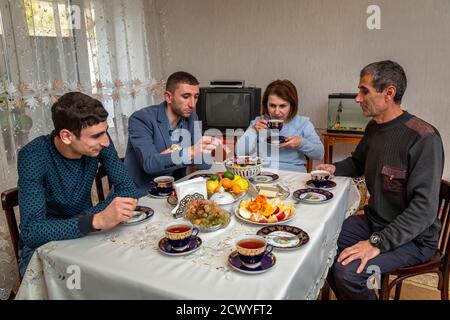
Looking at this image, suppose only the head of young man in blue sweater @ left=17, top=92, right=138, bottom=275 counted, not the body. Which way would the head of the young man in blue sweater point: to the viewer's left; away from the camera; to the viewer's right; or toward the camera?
to the viewer's right

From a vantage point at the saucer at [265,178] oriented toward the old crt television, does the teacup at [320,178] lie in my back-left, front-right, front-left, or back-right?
back-right

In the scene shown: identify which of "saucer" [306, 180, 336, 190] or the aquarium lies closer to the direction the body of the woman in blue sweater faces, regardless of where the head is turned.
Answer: the saucer

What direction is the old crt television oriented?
toward the camera

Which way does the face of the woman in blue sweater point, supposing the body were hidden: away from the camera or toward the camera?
toward the camera

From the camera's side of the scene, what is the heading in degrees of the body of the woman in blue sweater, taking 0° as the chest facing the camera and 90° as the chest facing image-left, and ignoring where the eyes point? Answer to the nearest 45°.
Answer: approximately 0°

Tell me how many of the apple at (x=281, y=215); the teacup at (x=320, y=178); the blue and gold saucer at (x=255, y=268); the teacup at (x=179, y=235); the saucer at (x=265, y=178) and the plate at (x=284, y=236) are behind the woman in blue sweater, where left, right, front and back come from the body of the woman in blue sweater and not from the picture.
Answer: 0

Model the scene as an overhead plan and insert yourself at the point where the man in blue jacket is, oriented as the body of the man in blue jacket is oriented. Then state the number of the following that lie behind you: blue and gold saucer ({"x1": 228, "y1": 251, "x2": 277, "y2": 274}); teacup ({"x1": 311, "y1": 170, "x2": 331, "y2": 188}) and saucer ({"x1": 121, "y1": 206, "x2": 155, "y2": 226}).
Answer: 0

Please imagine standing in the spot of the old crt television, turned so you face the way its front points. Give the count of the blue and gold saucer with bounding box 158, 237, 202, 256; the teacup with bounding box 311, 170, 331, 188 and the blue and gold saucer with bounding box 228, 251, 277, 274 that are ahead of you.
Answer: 3

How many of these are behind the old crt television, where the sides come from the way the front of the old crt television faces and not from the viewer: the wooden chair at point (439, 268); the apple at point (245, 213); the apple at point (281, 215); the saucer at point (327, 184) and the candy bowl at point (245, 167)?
0

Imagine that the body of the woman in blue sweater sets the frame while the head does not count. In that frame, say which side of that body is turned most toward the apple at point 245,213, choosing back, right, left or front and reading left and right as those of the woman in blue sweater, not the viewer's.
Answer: front

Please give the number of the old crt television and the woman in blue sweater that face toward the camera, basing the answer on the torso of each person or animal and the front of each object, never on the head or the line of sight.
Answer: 2

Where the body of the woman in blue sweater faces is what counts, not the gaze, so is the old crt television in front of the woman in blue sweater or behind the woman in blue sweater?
behind

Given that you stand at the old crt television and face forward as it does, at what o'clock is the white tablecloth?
The white tablecloth is roughly at 12 o'clock from the old crt television.

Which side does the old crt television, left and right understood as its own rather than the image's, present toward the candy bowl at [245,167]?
front

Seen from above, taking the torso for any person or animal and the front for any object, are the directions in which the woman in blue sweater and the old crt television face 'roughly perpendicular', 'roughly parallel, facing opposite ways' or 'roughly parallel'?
roughly parallel
